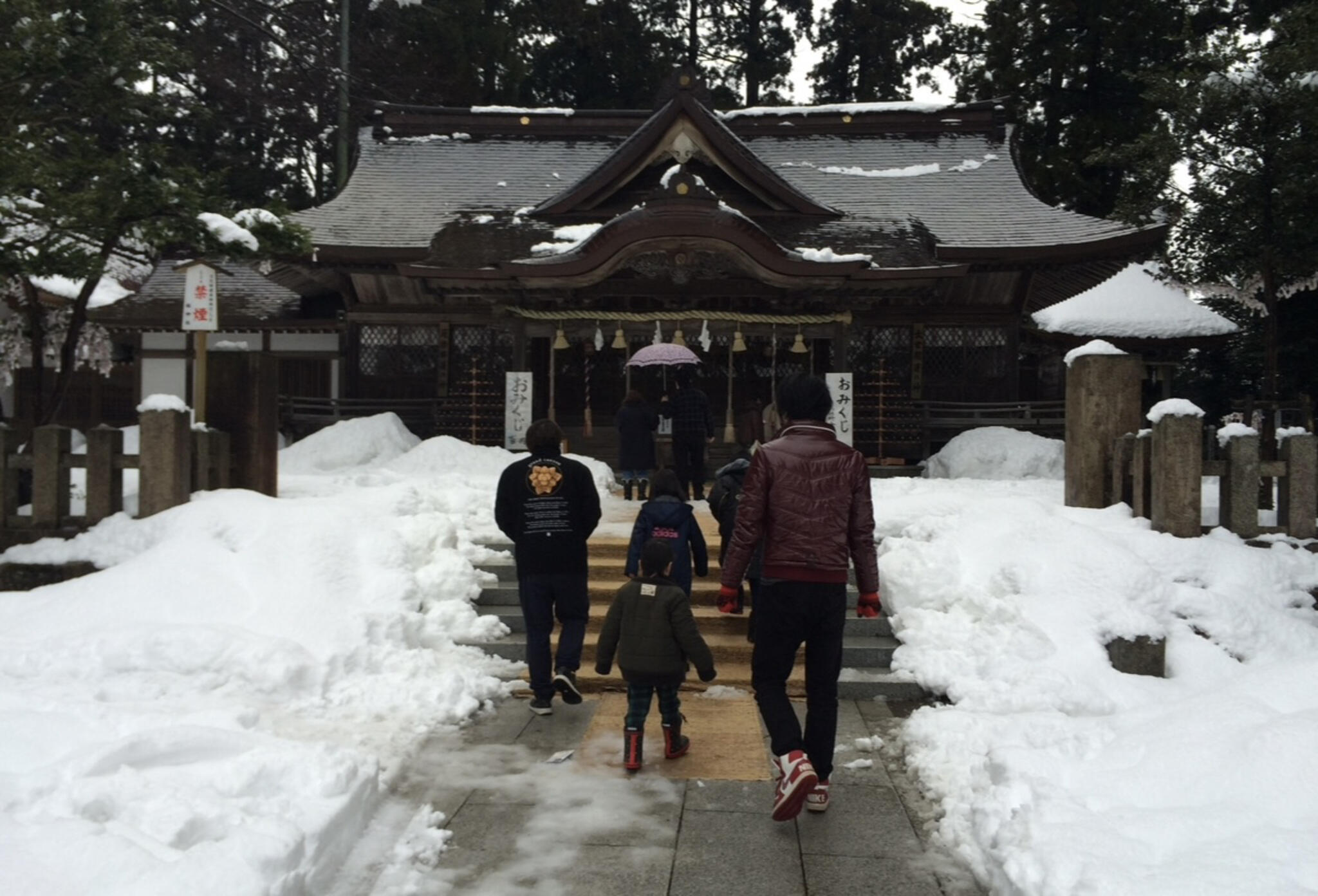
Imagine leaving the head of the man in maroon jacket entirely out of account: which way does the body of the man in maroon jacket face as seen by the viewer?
away from the camera

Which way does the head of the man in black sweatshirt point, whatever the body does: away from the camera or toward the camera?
away from the camera

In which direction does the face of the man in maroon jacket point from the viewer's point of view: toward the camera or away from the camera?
away from the camera

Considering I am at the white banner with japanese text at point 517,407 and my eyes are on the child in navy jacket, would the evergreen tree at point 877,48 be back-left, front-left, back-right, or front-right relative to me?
back-left

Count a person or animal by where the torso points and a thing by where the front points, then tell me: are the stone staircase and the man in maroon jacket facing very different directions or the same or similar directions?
very different directions

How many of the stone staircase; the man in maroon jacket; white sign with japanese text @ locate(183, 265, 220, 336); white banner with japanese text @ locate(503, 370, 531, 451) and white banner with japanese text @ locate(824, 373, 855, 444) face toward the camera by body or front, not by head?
4

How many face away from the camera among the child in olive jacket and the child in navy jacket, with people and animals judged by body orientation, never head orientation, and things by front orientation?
2

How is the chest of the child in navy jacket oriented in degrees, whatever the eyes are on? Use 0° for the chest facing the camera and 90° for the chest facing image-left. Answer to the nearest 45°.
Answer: approximately 180°

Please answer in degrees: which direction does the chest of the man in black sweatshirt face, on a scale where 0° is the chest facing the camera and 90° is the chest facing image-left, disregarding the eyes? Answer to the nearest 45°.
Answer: approximately 180°

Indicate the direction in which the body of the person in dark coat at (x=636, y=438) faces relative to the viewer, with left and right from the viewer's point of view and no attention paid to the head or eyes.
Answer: facing away from the viewer

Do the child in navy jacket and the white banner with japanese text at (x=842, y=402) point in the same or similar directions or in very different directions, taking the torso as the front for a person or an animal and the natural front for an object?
very different directions
